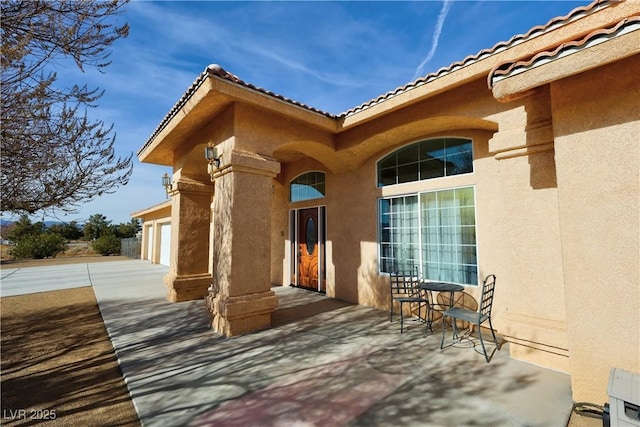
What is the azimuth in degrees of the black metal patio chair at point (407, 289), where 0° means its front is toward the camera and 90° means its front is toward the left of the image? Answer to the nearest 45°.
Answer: approximately 315°

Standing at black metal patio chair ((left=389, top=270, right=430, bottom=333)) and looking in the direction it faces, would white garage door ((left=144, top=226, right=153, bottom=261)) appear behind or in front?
behind

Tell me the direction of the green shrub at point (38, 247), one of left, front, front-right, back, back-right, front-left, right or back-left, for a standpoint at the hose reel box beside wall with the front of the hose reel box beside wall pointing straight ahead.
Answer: front-right

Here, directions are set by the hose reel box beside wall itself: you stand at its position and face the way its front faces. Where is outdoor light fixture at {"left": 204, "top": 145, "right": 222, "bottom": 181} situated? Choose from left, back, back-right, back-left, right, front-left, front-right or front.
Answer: front-right

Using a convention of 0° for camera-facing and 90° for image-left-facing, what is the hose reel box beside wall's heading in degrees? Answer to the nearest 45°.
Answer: approximately 45°
